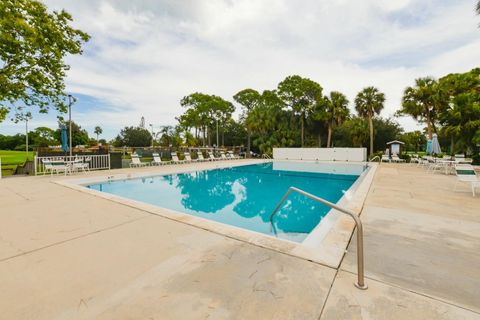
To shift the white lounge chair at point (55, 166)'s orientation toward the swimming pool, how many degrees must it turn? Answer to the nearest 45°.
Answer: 0° — it already faces it

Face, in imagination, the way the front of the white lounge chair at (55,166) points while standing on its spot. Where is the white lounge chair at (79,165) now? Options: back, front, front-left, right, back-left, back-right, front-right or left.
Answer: left

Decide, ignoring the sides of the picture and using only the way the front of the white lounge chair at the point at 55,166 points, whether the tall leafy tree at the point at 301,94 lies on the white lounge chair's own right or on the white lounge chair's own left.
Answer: on the white lounge chair's own left

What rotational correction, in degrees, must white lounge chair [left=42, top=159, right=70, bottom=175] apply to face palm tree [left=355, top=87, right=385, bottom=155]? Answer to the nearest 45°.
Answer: approximately 45° to its left

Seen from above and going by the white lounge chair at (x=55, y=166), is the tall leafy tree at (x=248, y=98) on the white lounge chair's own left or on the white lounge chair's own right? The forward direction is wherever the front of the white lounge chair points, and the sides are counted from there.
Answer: on the white lounge chair's own left

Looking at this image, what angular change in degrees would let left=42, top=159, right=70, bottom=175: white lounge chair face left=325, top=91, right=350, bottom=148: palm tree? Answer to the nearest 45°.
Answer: approximately 45° to its left

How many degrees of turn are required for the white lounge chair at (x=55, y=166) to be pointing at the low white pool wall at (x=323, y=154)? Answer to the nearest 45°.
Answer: approximately 45° to its left

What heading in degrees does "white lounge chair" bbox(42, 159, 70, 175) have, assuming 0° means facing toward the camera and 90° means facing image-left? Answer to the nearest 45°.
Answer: approximately 315°
